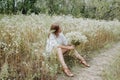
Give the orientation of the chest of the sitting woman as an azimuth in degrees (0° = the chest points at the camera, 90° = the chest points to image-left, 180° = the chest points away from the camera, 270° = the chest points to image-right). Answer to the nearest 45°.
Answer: approximately 315°
